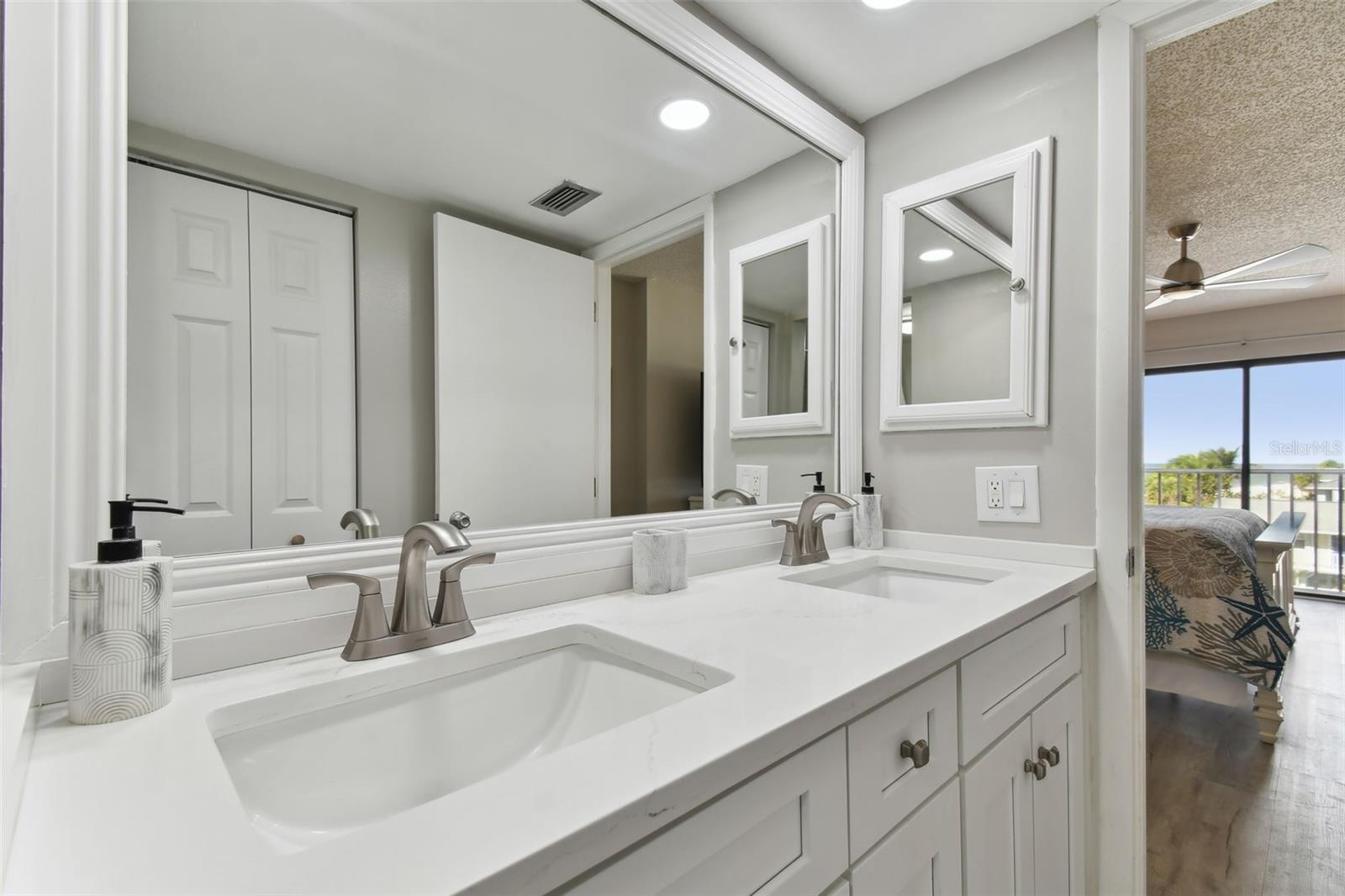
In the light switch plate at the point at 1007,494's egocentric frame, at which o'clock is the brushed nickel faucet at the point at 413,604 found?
The brushed nickel faucet is roughly at 1 o'clock from the light switch plate.

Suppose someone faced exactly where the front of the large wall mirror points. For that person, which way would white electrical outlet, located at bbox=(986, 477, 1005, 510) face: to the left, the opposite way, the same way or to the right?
to the right

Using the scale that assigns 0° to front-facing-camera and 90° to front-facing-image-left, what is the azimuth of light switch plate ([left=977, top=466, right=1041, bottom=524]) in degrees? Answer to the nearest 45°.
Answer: approximately 0°

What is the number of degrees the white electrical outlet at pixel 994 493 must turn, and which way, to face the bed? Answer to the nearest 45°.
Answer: approximately 135° to its left

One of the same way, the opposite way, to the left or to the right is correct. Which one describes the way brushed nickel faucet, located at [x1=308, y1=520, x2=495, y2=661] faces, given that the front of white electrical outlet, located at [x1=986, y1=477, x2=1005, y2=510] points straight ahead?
to the left

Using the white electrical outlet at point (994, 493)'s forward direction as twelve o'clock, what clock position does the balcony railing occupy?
The balcony railing is roughly at 7 o'clock from the white electrical outlet.
